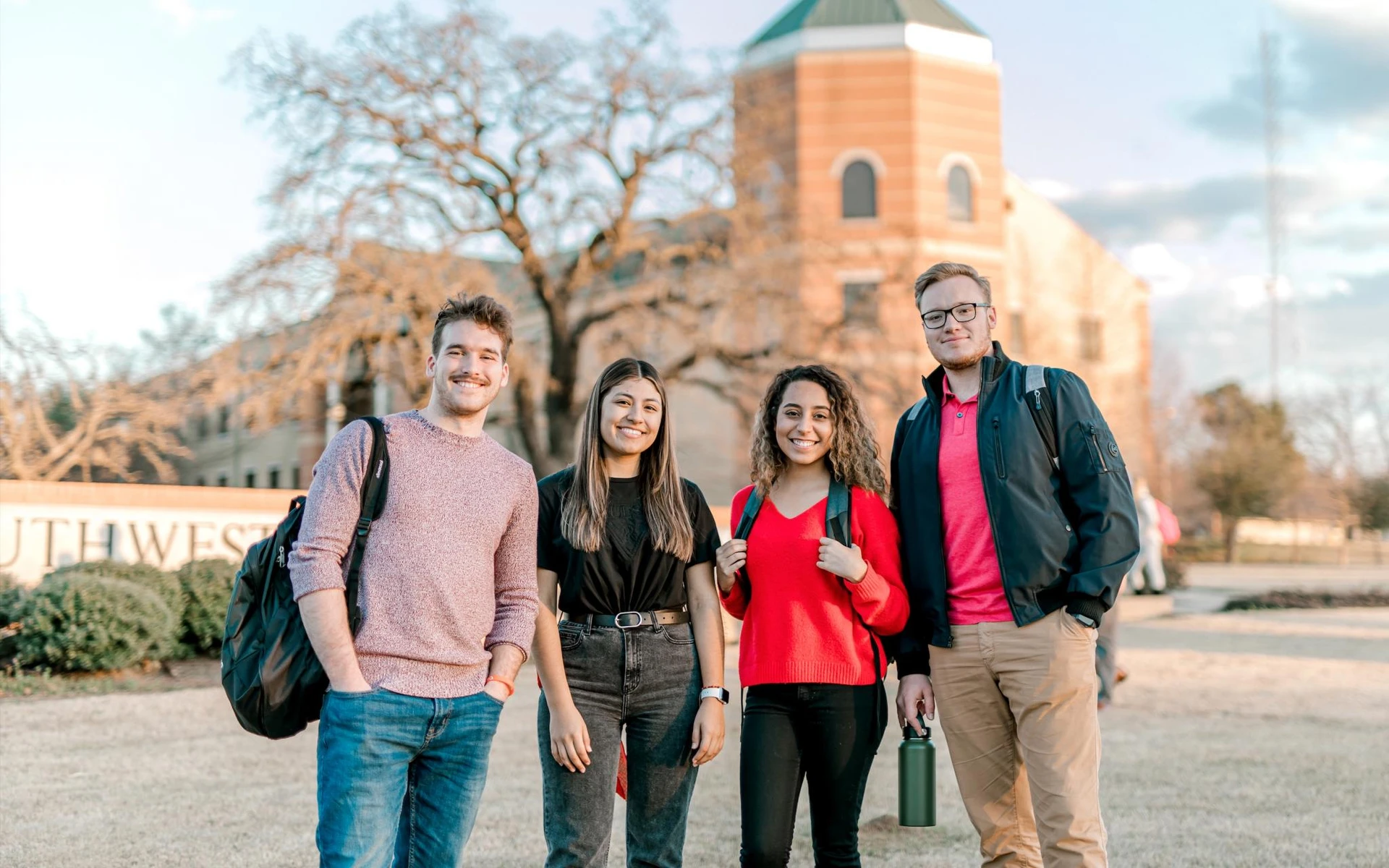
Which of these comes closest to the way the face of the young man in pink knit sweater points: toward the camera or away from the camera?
toward the camera

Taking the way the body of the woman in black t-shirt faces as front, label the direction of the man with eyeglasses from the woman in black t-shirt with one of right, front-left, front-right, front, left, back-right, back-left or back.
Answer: left

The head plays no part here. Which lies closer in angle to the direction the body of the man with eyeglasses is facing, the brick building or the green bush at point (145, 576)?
the green bush

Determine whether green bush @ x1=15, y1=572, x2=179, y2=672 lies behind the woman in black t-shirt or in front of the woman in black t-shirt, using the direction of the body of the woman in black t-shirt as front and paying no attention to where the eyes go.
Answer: behind

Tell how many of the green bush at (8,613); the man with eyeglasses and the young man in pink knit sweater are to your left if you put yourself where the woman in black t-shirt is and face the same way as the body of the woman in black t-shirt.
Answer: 1

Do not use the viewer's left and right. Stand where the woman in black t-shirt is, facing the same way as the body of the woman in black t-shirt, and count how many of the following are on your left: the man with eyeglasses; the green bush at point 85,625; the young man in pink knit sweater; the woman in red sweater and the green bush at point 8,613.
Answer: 2

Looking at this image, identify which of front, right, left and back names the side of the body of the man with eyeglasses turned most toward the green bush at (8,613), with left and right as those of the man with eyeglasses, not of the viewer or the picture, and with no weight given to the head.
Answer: right

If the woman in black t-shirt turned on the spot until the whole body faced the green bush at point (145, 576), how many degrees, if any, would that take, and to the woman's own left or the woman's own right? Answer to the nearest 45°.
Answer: approximately 135° to the woman's own right

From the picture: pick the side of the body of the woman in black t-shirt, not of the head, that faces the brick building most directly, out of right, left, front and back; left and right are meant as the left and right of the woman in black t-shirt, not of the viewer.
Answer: back

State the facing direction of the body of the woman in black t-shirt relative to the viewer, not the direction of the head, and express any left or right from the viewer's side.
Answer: facing the viewer

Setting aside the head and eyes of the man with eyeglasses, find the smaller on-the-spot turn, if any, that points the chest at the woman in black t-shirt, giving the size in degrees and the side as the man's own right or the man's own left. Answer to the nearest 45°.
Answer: approximately 45° to the man's own right

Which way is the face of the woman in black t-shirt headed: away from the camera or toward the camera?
toward the camera

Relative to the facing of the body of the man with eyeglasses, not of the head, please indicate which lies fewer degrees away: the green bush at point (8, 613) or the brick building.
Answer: the green bush

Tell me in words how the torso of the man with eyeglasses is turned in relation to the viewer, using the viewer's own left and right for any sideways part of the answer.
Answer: facing the viewer and to the left of the viewer

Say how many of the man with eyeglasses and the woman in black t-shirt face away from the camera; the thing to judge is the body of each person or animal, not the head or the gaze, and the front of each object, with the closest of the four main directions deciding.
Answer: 0
